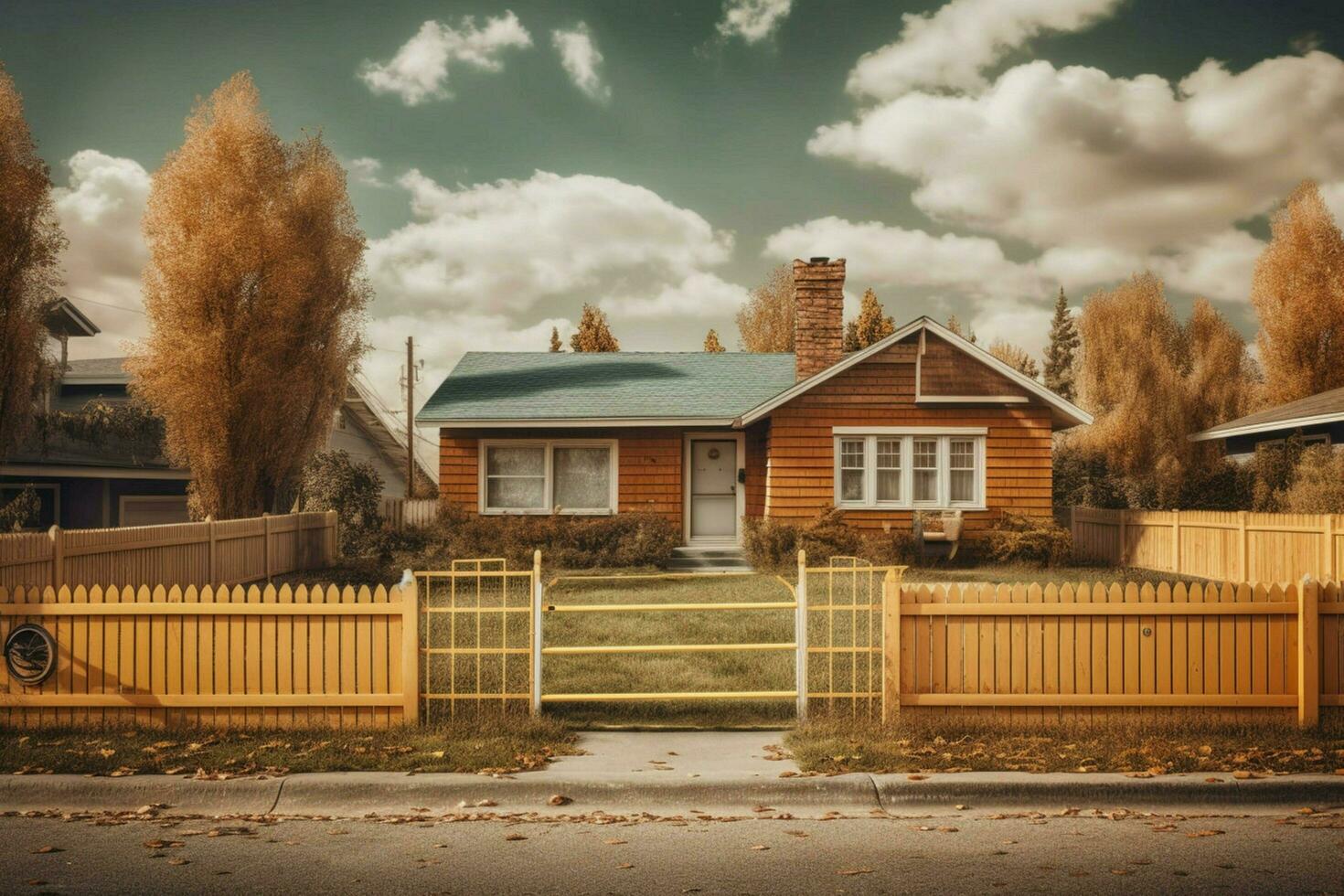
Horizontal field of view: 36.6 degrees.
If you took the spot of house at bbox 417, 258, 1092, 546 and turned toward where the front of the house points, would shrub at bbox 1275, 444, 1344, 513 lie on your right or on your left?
on your left

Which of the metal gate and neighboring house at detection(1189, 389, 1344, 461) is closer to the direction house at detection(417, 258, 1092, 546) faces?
the metal gate

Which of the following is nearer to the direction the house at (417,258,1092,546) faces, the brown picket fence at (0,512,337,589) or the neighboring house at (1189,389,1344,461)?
the brown picket fence

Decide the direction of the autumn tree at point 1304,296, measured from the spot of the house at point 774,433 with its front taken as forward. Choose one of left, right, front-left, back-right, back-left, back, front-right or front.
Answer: back-left

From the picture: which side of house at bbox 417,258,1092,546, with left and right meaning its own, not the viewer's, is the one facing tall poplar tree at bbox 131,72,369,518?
right

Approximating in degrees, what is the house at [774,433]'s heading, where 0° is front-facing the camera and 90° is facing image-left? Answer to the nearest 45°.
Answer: approximately 0°
